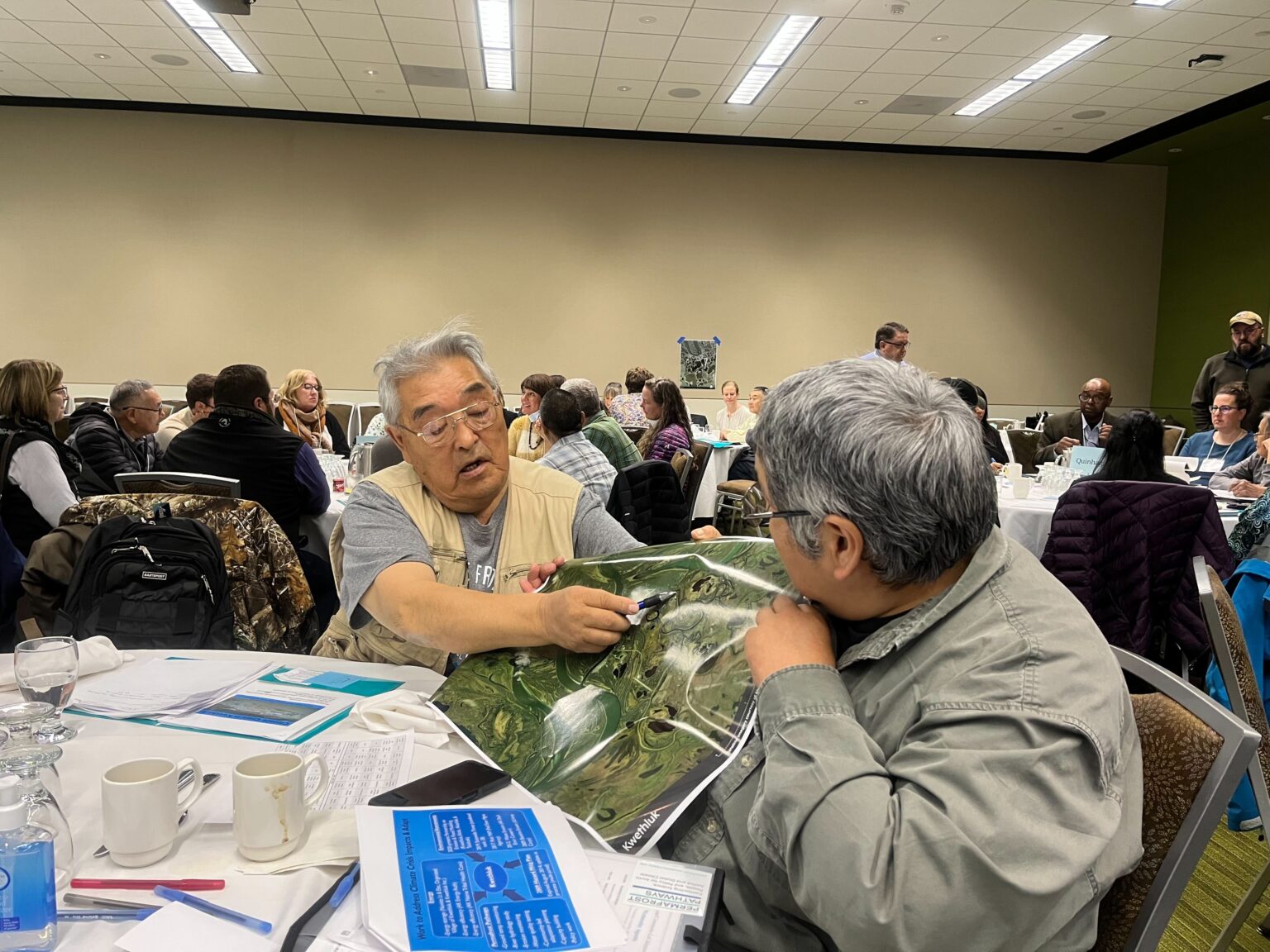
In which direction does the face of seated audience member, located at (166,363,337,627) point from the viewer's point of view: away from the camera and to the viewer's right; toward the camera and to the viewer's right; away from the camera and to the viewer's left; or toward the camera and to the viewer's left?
away from the camera and to the viewer's right

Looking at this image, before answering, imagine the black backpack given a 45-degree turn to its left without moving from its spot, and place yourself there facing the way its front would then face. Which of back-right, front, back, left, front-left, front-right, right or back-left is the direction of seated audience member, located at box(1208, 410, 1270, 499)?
front-left

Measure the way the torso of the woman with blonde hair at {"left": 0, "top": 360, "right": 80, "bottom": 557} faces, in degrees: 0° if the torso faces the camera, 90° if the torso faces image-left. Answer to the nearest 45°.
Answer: approximately 270°

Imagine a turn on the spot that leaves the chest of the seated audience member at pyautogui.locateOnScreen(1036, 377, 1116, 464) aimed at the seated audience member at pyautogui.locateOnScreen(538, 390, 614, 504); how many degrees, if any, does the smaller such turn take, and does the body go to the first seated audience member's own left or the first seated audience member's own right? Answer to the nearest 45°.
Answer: approximately 45° to the first seated audience member's own right

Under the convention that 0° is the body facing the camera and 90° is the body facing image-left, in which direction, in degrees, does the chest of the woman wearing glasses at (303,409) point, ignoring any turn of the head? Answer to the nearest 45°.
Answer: approximately 315°

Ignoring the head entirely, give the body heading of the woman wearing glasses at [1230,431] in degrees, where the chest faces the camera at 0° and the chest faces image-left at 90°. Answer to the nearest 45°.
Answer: approximately 45°

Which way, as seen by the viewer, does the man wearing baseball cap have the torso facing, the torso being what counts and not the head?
toward the camera

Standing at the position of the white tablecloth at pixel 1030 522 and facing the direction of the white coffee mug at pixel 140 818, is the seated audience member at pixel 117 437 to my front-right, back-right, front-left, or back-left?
front-right

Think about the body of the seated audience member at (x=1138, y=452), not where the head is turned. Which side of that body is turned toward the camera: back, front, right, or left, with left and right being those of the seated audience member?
back

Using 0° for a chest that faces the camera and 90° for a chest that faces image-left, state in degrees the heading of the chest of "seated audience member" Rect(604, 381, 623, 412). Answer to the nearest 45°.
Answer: approximately 45°

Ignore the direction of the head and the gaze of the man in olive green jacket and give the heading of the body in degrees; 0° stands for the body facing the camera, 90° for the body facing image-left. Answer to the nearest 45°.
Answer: approximately 90°

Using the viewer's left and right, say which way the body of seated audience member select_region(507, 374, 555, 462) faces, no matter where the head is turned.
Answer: facing the viewer and to the left of the viewer

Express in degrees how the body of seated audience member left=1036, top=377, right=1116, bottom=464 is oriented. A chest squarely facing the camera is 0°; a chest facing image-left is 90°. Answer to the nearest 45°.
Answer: approximately 0°

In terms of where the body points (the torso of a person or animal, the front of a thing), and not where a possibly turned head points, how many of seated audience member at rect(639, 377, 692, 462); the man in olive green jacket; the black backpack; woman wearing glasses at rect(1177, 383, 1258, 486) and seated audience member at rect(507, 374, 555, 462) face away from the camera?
0

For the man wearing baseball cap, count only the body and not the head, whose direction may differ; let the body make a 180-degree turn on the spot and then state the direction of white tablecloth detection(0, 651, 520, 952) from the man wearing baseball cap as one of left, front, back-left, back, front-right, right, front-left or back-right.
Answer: back

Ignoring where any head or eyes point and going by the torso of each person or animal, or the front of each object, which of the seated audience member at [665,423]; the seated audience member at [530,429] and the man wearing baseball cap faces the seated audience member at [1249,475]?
the man wearing baseball cap

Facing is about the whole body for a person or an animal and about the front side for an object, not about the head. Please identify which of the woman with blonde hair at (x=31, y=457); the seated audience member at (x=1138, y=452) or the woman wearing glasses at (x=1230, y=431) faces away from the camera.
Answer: the seated audience member
